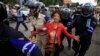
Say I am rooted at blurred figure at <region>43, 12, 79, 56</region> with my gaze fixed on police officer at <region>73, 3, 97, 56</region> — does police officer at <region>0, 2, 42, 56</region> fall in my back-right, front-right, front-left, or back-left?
back-right

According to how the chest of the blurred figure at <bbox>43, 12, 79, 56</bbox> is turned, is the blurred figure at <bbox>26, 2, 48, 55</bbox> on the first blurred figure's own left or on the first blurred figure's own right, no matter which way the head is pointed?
on the first blurred figure's own right

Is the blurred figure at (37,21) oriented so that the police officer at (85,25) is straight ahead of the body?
no

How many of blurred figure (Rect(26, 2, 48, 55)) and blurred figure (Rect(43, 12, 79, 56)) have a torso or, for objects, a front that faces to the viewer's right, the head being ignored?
0

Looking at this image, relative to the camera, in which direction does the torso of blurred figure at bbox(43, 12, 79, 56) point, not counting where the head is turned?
toward the camera
